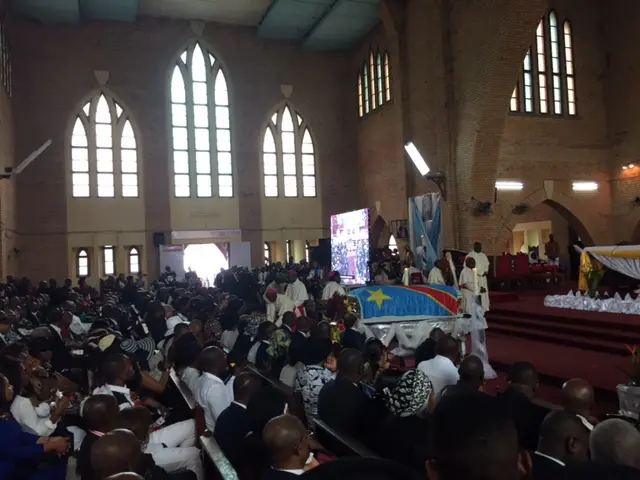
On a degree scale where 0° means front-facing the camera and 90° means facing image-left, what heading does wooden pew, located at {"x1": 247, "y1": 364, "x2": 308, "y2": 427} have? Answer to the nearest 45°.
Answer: approximately 225°

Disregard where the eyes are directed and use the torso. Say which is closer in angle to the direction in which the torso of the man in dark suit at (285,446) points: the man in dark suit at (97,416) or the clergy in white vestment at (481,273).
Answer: the clergy in white vestment

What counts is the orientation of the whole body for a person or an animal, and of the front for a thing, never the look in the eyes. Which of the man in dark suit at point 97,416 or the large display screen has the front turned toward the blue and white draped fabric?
the man in dark suit

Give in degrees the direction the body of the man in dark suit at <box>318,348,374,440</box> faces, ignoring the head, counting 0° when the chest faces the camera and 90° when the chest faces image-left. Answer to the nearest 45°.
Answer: approximately 225°

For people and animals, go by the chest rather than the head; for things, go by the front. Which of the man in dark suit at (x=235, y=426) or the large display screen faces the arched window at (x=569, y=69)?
the man in dark suit

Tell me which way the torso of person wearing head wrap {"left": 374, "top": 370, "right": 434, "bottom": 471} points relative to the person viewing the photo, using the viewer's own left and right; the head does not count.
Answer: facing away from the viewer and to the right of the viewer

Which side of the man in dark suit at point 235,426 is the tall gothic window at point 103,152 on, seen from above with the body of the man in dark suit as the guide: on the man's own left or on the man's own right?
on the man's own left

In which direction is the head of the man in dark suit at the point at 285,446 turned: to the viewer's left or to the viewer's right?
to the viewer's right

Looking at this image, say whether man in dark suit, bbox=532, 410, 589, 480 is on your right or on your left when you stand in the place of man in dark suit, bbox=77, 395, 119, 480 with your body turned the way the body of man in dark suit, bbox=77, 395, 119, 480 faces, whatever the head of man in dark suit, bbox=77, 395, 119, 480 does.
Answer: on your right

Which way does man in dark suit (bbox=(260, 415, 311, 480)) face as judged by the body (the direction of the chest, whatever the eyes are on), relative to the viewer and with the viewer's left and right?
facing away from the viewer and to the right of the viewer

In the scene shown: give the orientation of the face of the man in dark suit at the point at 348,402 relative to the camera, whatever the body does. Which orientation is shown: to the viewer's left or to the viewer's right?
to the viewer's right

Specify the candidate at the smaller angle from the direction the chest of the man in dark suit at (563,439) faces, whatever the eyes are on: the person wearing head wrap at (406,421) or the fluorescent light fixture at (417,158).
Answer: the fluorescent light fixture

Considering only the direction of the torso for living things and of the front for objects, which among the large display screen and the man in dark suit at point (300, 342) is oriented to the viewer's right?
the man in dark suit

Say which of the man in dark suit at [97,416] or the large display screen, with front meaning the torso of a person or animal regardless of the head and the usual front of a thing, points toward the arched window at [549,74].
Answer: the man in dark suit
